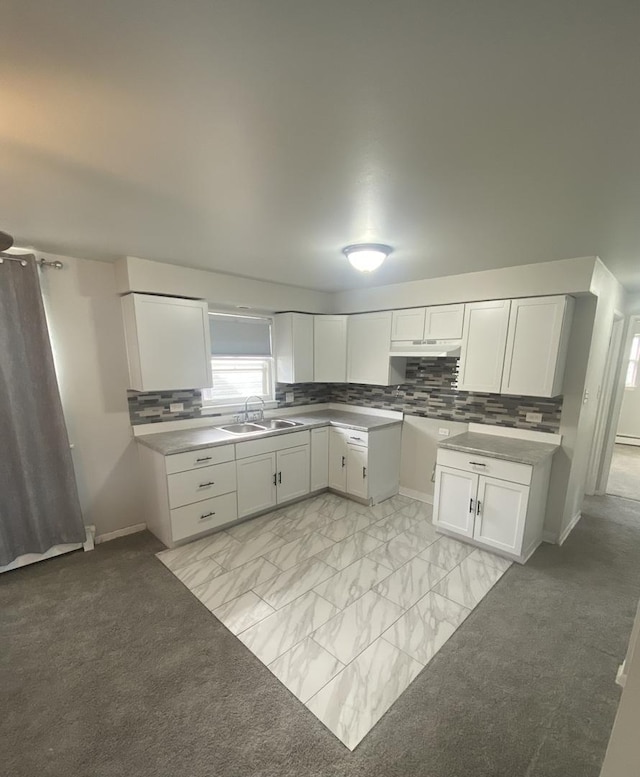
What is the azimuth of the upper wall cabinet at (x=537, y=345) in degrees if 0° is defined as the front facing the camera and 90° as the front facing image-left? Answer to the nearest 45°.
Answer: approximately 45°

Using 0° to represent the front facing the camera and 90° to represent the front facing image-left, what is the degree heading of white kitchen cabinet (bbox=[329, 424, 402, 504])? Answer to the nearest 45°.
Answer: approximately 45°

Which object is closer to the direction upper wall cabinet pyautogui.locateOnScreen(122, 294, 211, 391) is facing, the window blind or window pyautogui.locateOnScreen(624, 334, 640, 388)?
the window

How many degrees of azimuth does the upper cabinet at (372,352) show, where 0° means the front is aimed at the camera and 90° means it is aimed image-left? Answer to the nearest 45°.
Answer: approximately 45°

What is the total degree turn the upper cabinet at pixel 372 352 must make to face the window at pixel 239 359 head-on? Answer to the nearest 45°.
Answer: approximately 45° to its right

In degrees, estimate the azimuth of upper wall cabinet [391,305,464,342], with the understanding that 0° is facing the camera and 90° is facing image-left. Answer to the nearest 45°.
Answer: approximately 45°
